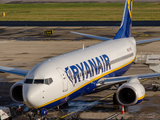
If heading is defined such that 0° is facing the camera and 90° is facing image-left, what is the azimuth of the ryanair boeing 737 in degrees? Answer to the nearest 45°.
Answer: approximately 45°

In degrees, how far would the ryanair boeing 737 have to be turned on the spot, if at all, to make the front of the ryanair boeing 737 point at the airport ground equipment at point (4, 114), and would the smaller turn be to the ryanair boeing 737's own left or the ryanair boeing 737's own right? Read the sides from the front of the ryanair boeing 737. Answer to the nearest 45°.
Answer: approximately 45° to the ryanair boeing 737's own right
